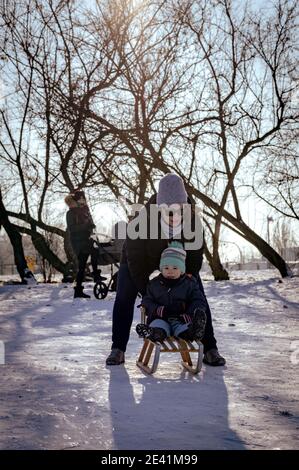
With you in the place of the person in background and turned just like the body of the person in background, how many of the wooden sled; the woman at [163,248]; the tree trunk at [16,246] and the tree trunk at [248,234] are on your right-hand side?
2

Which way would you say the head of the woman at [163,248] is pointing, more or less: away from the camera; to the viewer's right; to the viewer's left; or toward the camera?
toward the camera

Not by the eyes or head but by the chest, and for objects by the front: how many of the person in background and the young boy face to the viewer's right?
1

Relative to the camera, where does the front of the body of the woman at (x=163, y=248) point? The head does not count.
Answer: toward the camera

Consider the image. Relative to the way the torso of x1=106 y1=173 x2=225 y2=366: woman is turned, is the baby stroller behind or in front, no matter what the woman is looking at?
behind

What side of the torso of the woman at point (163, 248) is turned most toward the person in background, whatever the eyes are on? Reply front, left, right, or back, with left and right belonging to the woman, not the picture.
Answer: back

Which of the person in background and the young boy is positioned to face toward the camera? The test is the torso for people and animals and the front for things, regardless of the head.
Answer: the young boy

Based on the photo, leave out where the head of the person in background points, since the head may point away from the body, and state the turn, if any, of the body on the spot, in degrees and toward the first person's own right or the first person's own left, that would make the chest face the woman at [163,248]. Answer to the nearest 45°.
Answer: approximately 90° to the first person's own right

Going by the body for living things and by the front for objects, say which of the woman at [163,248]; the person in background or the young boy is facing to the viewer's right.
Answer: the person in background

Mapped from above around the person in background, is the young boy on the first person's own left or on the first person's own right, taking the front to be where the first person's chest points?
on the first person's own right

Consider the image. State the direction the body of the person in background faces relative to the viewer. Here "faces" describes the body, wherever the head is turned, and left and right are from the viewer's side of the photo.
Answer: facing to the right of the viewer

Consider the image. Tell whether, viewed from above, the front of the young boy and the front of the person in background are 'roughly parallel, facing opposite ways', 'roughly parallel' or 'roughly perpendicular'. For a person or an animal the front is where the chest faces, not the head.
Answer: roughly perpendicular

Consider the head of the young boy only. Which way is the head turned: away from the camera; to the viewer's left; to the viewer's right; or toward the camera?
toward the camera

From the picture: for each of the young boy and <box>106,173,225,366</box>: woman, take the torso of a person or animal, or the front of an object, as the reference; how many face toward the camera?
2

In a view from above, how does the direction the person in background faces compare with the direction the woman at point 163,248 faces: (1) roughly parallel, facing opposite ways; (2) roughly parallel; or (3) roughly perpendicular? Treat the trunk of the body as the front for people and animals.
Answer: roughly perpendicular

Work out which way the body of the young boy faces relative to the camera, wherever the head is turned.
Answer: toward the camera
